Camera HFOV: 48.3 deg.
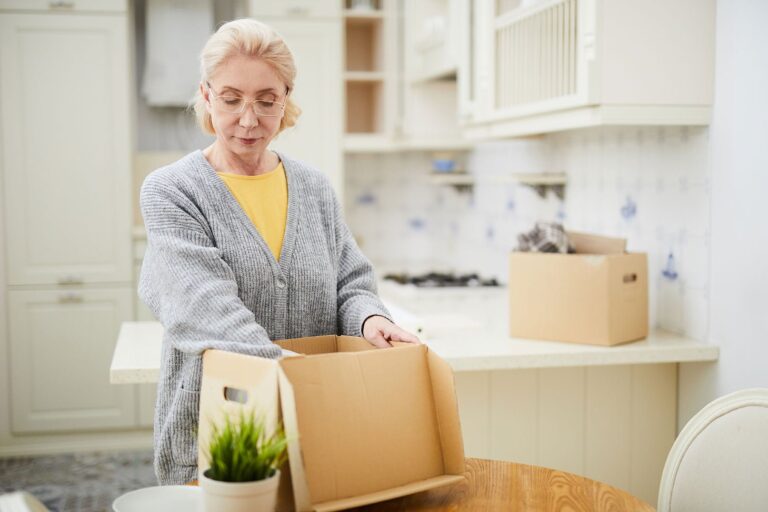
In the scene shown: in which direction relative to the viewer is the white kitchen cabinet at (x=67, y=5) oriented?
toward the camera

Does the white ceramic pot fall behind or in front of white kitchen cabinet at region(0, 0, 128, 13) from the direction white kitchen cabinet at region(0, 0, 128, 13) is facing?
in front

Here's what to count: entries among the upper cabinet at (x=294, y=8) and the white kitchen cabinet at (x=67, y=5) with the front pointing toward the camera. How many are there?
2

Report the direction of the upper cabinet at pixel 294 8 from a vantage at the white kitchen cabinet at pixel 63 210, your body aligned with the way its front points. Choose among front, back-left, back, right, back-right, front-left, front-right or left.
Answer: left

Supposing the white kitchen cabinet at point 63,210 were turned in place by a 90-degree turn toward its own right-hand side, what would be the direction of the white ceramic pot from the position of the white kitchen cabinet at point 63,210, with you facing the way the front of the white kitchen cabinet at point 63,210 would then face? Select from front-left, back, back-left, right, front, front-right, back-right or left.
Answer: left

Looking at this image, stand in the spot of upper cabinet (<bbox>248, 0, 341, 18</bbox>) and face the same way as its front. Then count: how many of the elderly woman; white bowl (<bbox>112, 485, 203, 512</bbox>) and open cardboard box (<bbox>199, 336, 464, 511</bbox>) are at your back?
0

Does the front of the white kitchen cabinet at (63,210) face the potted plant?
yes

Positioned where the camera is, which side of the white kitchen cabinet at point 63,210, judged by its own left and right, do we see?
front

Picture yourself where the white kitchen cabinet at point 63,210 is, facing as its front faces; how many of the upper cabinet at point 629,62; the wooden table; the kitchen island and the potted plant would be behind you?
0

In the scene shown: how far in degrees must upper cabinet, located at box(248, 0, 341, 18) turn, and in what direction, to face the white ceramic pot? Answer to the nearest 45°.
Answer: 0° — it already faces it

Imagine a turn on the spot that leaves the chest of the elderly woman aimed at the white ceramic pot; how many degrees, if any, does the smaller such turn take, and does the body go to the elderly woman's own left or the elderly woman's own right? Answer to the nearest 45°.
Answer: approximately 45° to the elderly woman's own right

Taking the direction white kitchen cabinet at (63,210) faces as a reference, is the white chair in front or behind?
in front

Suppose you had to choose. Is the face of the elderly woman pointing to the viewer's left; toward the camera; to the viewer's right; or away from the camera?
toward the camera
